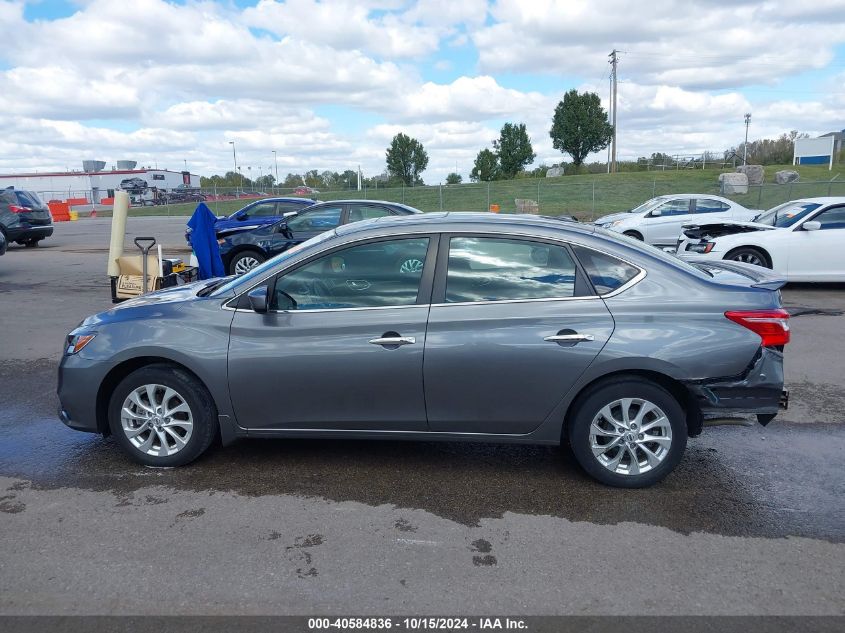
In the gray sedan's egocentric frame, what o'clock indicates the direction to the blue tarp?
The blue tarp is roughly at 2 o'clock from the gray sedan.

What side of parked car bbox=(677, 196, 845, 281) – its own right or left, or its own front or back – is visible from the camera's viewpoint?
left

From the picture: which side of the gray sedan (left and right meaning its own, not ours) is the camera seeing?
left

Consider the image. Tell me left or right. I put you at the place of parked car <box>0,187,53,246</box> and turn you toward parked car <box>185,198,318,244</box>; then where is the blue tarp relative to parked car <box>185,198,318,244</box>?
right

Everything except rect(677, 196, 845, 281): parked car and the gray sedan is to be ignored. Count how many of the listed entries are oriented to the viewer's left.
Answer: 2

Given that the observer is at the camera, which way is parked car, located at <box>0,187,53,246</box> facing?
facing away from the viewer and to the left of the viewer

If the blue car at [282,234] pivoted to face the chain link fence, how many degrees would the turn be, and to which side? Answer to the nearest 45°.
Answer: approximately 135° to its right

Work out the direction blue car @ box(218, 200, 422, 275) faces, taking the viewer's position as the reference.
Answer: facing to the left of the viewer

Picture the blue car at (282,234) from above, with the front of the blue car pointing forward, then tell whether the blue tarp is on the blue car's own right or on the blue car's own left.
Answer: on the blue car's own left

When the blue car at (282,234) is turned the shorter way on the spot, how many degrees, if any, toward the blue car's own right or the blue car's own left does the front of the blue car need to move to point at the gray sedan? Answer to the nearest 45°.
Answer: approximately 90° to the blue car's own left

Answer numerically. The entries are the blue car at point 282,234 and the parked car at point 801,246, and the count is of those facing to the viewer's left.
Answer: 2
